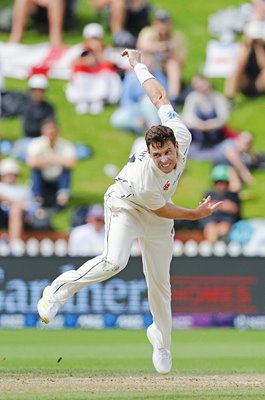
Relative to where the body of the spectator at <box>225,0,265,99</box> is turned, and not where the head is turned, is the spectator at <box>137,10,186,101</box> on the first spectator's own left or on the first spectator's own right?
on the first spectator's own right

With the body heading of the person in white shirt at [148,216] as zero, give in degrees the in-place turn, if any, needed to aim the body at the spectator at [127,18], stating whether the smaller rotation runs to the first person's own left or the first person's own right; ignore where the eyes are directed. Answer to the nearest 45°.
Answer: approximately 135° to the first person's own left

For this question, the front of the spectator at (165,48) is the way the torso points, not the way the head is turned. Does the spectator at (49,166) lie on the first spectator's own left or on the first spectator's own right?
on the first spectator's own right

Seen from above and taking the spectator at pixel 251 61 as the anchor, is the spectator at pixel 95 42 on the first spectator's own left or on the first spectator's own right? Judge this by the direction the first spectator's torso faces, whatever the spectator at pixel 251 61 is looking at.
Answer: on the first spectator's own right

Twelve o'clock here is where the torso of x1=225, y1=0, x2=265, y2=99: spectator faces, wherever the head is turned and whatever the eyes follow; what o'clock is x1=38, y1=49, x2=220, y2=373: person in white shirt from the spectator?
The person in white shirt is roughly at 12 o'clock from the spectator.
